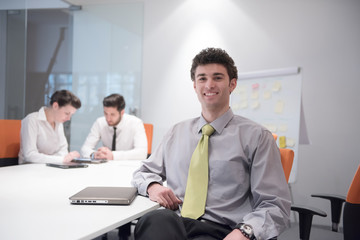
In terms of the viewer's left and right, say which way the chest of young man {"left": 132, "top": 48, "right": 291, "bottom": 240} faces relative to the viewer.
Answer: facing the viewer and to the left of the viewer

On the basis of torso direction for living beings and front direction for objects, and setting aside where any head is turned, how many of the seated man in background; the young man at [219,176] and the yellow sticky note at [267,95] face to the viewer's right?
0

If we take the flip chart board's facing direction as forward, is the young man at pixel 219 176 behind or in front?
in front

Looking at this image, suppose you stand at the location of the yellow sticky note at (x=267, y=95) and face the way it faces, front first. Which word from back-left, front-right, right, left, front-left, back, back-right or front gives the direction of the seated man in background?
right

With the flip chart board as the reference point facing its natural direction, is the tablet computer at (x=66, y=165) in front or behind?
in front

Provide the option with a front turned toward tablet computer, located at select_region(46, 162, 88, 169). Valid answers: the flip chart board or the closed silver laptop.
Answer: the flip chart board

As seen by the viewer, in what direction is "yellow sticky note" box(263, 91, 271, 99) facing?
toward the camera
